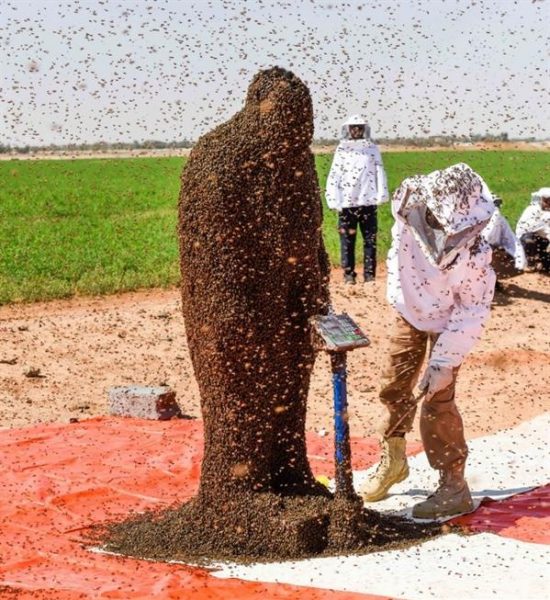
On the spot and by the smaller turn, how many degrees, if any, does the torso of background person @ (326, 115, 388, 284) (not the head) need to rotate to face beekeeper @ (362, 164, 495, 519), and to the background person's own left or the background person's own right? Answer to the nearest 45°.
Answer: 0° — they already face them

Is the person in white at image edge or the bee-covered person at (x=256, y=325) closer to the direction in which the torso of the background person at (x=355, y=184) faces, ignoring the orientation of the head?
the bee-covered person

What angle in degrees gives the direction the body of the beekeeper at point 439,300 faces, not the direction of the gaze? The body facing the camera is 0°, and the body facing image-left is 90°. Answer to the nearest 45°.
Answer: approximately 45°

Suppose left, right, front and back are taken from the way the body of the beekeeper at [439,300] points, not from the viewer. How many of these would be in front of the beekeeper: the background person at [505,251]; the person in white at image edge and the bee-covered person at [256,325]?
1

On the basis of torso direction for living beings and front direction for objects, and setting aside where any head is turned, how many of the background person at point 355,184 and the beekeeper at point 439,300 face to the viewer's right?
0

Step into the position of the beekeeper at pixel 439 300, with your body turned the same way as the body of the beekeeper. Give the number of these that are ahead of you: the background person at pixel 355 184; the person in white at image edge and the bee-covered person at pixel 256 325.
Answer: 1

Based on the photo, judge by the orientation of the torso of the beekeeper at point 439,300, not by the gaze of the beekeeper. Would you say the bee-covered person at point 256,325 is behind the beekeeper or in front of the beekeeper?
in front

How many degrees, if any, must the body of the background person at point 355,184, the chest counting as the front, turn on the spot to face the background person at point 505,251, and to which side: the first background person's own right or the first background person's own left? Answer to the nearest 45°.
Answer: approximately 90° to the first background person's own left

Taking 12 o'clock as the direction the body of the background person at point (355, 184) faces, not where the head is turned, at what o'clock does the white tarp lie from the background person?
The white tarp is roughly at 12 o'clock from the background person.

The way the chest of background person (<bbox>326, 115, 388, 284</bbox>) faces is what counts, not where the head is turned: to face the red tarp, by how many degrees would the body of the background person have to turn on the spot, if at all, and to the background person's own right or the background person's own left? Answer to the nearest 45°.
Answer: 0° — they already face it

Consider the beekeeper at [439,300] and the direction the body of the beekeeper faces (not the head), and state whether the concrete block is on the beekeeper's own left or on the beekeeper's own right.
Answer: on the beekeeper's own right

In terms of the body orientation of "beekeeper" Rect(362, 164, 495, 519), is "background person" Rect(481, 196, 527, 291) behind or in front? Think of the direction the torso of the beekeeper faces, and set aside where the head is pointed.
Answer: behind
